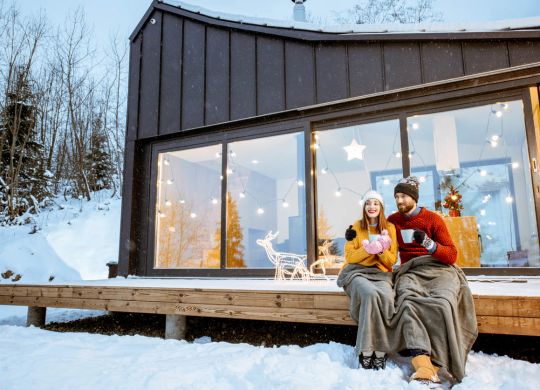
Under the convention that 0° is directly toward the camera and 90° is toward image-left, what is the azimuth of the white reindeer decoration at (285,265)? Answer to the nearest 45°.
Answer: approximately 90°

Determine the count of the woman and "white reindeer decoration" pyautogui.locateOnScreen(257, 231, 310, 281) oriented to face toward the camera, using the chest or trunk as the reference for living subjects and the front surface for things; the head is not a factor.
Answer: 1

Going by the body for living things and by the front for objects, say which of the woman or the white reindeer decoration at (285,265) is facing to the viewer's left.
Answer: the white reindeer decoration

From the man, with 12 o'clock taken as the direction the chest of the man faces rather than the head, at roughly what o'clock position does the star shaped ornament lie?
The star shaped ornament is roughly at 4 o'clock from the man.

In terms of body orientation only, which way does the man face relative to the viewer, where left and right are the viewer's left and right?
facing the viewer and to the left of the viewer

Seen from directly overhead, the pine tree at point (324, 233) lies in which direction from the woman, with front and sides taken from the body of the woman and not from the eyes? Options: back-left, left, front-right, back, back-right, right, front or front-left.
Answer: back

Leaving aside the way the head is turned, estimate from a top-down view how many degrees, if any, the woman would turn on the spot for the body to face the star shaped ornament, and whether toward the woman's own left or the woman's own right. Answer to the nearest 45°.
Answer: approximately 180°

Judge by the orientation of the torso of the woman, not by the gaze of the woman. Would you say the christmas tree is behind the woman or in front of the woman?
behind

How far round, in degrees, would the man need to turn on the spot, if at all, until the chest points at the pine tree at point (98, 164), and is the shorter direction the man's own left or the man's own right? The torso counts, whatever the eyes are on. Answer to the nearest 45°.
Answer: approximately 90° to the man's own right

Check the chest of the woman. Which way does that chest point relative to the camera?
toward the camera

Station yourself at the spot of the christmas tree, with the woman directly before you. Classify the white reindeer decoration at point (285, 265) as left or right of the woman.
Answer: right

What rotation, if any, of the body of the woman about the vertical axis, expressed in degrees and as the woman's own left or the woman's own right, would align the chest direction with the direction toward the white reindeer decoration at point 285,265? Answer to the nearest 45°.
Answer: approximately 135° to the woman's own right
